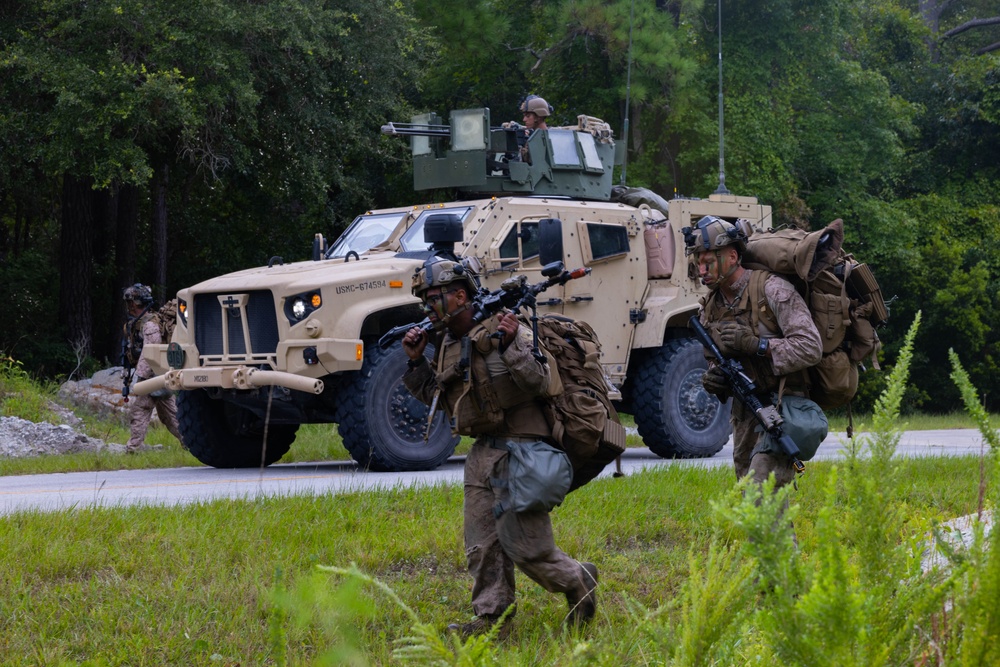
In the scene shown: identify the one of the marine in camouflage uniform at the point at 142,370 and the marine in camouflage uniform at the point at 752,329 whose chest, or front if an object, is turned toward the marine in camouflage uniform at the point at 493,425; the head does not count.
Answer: the marine in camouflage uniform at the point at 752,329

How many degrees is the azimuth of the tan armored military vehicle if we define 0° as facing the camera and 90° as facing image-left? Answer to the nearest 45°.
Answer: approximately 45°

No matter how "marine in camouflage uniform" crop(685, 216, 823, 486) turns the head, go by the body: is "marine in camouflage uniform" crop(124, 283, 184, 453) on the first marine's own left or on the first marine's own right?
on the first marine's own right

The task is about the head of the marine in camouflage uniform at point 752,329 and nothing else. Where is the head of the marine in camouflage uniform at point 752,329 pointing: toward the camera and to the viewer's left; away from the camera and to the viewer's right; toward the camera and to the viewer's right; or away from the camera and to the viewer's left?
toward the camera and to the viewer's left

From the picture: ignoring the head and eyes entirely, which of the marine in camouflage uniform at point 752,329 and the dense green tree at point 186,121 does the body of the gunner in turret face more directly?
the dense green tree

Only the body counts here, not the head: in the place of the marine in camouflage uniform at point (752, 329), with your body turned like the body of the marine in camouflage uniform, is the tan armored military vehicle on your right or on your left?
on your right

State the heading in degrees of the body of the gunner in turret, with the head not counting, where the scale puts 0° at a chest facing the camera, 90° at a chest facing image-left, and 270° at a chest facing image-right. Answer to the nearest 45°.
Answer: approximately 90°
